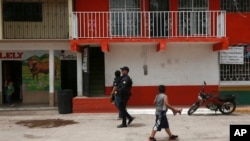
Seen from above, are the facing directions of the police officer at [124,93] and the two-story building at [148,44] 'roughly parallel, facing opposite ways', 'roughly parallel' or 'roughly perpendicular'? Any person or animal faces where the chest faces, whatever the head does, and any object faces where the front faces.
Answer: roughly perpendicular

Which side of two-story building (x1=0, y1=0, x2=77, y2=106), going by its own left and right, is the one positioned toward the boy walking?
front

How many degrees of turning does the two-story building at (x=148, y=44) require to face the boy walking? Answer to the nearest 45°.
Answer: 0° — it already faces them

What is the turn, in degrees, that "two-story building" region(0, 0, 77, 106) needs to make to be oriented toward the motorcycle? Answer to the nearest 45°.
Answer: approximately 45° to its left

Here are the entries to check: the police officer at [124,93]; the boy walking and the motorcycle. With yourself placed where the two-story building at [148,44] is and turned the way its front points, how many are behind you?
0

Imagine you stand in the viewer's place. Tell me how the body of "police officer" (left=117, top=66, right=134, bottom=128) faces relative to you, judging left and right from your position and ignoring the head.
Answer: facing to the left of the viewer

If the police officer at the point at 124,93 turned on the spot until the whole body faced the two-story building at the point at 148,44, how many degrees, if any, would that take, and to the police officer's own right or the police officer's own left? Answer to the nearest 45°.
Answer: approximately 90° to the police officer's own right

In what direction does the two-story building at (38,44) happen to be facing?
toward the camera

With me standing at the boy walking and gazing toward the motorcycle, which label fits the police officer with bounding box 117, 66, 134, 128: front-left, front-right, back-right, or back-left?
front-left

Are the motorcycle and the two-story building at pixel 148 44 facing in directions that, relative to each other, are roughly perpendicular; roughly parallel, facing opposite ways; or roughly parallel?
roughly perpendicular
